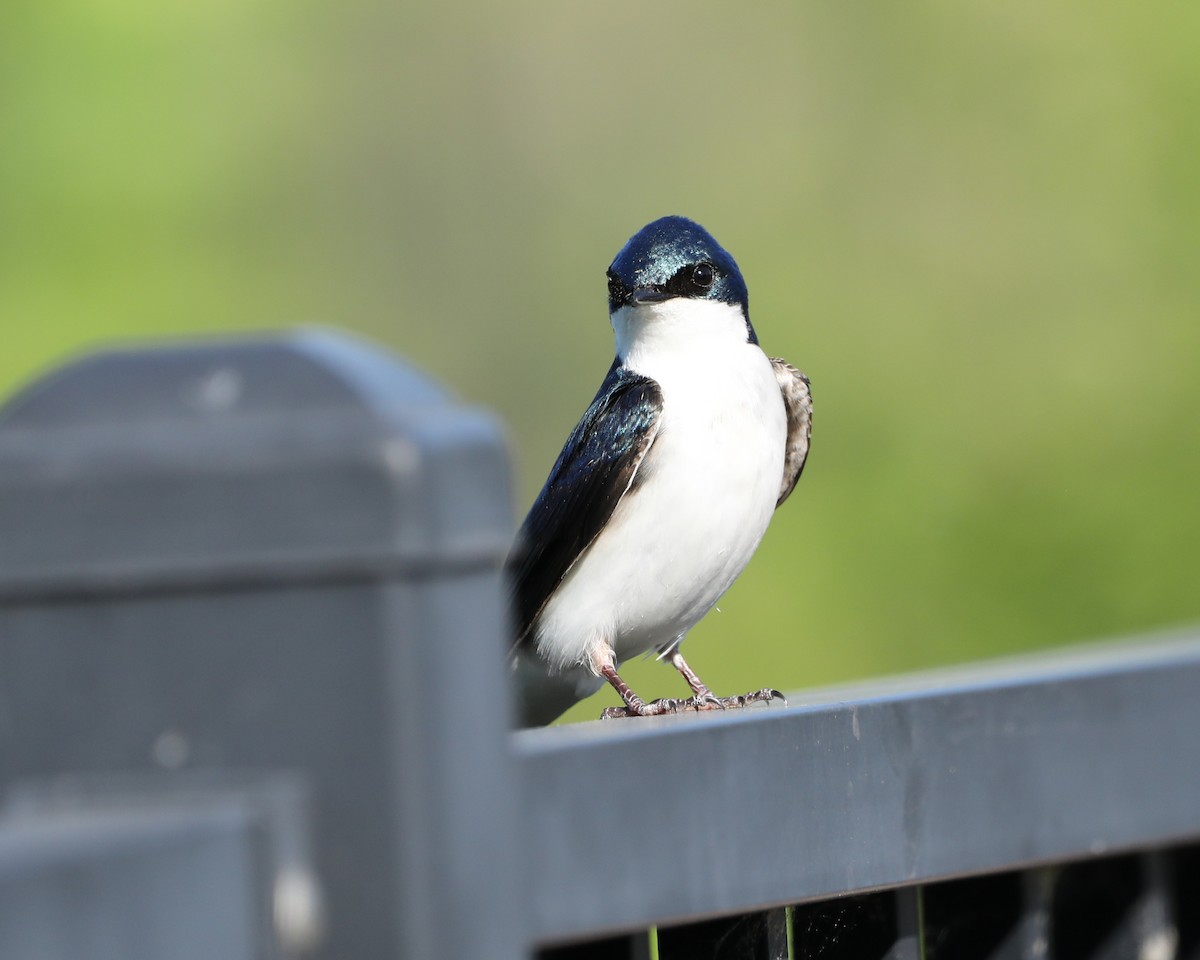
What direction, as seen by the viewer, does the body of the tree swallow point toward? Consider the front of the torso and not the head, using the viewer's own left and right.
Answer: facing the viewer and to the right of the viewer
